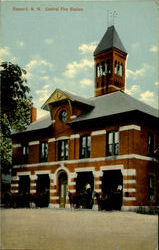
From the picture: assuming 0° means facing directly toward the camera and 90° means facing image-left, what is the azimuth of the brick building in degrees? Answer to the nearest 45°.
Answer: approximately 45°
